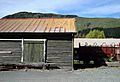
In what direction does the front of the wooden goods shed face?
toward the camera
